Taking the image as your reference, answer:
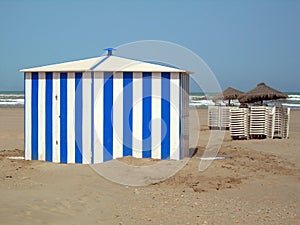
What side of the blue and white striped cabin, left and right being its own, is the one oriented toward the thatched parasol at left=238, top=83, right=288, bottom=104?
back

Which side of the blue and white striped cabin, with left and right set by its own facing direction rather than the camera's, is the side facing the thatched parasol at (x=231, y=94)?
back
